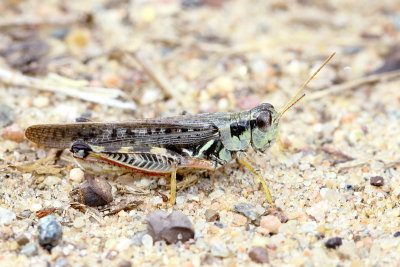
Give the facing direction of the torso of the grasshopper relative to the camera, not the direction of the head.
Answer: to the viewer's right

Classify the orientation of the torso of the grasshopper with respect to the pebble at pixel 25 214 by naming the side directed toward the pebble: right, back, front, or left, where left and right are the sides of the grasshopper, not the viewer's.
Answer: back

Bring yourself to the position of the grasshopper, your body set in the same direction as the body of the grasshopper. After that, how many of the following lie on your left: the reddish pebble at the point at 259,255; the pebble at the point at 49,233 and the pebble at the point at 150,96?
1

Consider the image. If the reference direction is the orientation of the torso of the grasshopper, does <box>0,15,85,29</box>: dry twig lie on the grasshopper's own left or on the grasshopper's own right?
on the grasshopper's own left

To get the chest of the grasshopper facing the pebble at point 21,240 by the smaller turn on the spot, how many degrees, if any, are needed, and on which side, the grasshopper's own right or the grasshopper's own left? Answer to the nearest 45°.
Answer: approximately 135° to the grasshopper's own right

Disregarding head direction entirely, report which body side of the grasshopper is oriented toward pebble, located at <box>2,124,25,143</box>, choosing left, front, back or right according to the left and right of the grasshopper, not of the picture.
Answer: back

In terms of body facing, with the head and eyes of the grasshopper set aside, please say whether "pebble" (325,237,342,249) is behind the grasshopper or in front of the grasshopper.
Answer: in front

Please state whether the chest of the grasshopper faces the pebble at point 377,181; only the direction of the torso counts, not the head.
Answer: yes

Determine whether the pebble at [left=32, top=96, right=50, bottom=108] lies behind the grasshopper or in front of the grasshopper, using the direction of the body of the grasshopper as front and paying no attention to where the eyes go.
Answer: behind
